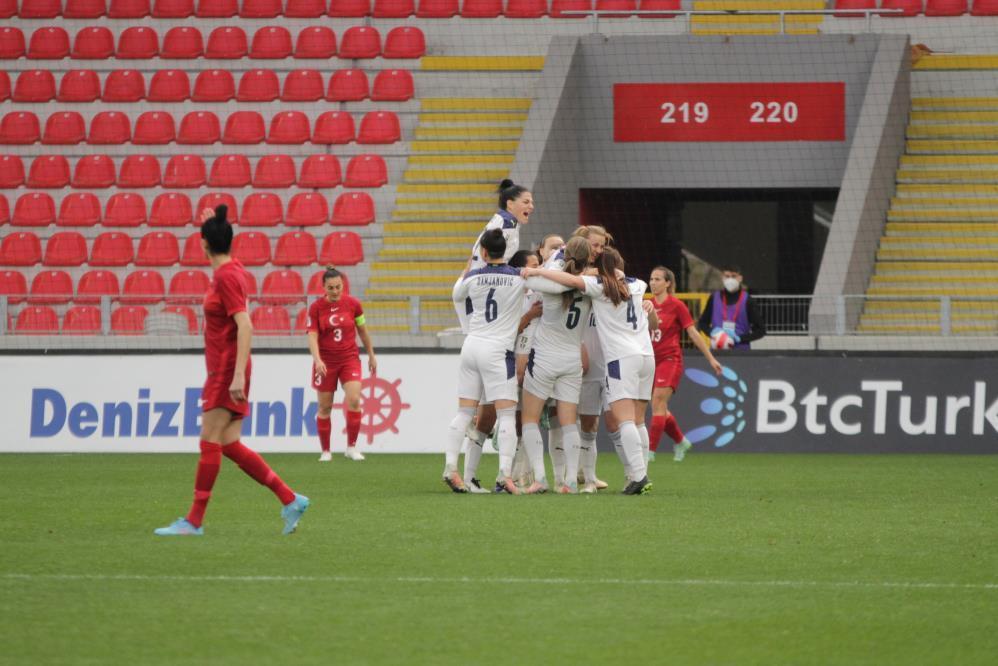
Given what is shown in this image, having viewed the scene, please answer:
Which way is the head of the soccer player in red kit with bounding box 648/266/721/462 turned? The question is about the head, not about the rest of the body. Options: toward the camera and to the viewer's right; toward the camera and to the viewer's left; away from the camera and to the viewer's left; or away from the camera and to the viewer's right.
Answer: toward the camera and to the viewer's left

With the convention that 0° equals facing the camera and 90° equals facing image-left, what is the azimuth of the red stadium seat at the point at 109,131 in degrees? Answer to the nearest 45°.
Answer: approximately 0°

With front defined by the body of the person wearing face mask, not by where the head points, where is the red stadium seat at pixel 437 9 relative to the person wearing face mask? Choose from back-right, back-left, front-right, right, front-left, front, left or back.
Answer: back-right

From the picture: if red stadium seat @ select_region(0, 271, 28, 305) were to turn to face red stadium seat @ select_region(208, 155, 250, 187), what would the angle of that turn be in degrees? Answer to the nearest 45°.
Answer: approximately 90° to its left

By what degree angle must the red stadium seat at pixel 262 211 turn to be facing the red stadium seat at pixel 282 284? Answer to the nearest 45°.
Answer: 0° — it already faces it

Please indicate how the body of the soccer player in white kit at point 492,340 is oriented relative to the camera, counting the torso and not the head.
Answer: away from the camera

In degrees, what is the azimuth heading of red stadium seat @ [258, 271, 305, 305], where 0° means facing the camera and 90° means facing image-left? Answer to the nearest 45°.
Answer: approximately 0°

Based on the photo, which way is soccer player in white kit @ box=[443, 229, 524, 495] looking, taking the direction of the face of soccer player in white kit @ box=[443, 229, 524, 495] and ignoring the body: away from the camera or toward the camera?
away from the camera
